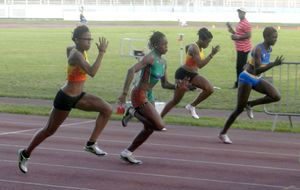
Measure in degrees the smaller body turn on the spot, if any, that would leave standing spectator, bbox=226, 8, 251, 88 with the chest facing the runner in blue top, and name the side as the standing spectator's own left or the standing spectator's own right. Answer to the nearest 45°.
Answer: approximately 45° to the standing spectator's own left
